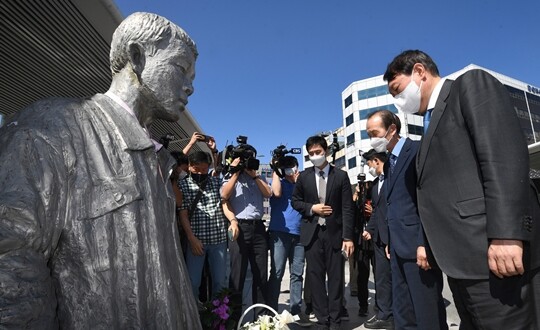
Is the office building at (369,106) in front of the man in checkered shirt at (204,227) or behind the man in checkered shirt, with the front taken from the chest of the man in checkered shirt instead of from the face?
behind

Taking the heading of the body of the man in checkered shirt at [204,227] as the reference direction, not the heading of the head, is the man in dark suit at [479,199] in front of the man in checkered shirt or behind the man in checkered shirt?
in front

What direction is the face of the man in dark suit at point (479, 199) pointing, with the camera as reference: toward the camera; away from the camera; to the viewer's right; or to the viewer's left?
to the viewer's left

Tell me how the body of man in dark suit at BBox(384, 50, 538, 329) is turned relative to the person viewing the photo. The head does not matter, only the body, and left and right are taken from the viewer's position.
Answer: facing to the left of the viewer

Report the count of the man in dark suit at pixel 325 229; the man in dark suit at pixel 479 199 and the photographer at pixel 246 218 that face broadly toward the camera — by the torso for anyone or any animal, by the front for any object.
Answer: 2

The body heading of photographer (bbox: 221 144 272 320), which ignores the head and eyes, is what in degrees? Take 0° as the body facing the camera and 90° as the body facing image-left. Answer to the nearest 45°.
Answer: approximately 0°

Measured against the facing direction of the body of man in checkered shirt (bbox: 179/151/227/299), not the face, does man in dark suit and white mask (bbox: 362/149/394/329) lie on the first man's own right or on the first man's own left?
on the first man's own left

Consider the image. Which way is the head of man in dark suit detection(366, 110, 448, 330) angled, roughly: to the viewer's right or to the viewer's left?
to the viewer's left

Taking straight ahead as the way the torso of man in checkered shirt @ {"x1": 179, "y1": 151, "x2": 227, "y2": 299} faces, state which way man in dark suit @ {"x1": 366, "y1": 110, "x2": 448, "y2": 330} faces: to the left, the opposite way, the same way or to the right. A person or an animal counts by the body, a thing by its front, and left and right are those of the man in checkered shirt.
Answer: to the right

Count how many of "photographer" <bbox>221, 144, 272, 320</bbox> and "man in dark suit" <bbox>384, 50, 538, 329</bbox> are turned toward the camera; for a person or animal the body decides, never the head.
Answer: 1

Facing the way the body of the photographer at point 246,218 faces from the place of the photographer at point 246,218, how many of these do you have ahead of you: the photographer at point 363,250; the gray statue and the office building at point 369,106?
1
